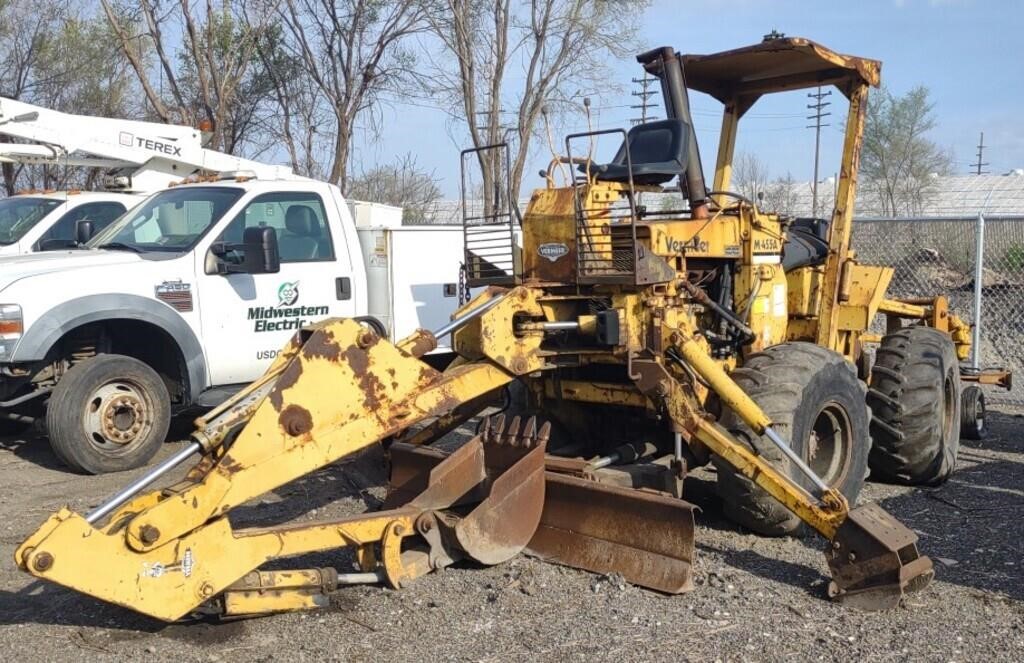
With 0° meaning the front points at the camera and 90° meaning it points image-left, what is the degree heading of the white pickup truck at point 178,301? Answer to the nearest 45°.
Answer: approximately 45°

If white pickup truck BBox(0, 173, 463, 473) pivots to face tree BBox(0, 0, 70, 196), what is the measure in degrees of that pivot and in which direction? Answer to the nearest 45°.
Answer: approximately 135° to its right

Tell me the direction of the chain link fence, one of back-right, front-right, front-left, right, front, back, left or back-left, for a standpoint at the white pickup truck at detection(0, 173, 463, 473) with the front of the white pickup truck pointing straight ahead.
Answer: back-left
